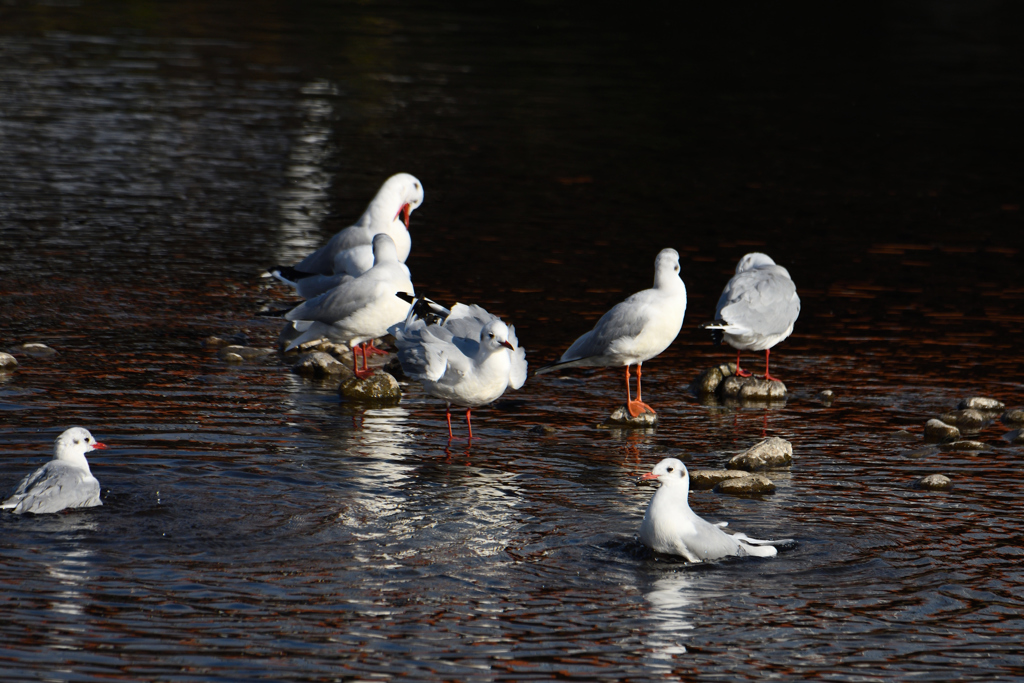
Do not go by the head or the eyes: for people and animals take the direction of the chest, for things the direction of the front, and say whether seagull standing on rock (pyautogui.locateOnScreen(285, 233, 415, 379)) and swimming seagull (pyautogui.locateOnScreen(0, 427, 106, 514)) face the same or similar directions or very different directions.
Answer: same or similar directions

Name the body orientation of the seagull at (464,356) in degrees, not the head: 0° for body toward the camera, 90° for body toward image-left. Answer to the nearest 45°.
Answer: approximately 315°

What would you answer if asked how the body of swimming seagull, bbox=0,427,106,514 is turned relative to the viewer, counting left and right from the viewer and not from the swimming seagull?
facing to the right of the viewer

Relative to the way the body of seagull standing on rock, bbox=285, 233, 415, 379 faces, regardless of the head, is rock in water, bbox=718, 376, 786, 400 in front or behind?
in front

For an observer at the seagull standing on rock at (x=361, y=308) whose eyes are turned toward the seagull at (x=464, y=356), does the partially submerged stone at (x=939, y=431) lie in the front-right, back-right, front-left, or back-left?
front-left

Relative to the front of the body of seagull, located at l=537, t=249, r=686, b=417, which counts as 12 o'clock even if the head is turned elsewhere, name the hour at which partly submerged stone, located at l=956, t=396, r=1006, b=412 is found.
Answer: The partly submerged stone is roughly at 12 o'clock from the seagull.

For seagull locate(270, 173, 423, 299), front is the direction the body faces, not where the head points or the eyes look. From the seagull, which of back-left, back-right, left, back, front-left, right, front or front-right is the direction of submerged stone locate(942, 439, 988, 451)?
front-right

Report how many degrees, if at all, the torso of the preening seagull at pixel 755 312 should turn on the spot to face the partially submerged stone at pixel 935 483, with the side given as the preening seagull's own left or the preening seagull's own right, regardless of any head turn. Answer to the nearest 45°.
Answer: approximately 90° to the preening seagull's own right

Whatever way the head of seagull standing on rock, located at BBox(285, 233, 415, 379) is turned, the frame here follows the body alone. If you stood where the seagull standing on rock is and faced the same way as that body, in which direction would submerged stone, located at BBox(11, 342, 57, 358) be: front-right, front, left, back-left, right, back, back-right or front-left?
back

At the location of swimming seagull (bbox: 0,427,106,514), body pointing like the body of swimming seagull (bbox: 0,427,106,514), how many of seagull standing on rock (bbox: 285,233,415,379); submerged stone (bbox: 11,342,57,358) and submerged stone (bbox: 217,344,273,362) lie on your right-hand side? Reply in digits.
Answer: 0

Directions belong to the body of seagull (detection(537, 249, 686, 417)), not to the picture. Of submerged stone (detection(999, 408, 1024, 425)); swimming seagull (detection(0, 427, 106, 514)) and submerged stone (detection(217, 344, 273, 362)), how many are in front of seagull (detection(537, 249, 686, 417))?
1

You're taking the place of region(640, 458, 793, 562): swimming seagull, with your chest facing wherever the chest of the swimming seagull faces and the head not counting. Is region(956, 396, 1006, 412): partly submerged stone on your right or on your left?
on your right

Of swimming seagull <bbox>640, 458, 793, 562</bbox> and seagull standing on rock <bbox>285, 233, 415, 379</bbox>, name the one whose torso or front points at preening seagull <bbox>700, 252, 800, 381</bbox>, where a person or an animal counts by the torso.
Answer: the seagull standing on rock

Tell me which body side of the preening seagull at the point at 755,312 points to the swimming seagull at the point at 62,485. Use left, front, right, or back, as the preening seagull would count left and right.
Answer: back

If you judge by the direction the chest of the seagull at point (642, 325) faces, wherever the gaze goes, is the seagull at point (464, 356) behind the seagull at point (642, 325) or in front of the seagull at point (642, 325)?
behind

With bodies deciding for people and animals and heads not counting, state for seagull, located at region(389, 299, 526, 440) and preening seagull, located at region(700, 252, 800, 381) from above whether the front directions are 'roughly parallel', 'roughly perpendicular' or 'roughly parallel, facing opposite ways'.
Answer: roughly perpendicular

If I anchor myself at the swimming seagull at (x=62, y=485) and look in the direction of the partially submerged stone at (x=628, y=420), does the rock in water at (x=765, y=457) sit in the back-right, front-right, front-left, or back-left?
front-right

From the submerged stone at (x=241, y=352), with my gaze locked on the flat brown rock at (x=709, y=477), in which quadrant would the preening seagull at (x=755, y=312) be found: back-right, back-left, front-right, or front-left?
front-left

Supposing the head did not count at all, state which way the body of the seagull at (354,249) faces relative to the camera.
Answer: to the viewer's right

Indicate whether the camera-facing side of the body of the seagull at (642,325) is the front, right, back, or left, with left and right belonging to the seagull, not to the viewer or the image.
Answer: right
